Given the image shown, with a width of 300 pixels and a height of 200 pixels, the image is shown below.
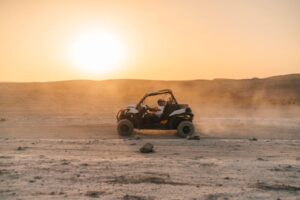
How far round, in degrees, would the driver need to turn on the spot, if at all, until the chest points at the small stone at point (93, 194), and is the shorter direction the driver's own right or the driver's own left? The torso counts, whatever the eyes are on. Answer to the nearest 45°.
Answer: approximately 90° to the driver's own left

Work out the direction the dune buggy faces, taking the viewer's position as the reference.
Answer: facing to the left of the viewer

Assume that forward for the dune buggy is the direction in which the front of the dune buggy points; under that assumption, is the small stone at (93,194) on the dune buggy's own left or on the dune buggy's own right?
on the dune buggy's own left

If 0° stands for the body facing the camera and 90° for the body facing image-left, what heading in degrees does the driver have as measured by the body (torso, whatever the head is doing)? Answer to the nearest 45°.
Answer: approximately 90°
